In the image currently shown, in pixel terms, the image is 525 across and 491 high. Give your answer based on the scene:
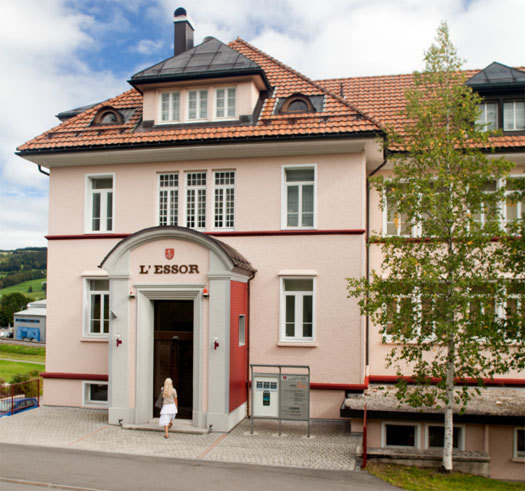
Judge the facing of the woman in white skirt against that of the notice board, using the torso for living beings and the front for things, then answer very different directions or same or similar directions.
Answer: very different directions

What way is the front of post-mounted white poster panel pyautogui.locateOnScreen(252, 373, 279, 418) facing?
toward the camera

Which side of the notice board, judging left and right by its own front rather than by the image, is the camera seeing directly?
front

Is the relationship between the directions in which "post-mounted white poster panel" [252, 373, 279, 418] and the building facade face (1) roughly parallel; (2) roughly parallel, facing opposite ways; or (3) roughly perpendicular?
roughly parallel

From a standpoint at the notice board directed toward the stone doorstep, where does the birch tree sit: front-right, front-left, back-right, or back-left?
back-left

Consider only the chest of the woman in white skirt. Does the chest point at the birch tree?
no

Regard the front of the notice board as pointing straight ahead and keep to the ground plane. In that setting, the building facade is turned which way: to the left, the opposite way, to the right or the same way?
the same way

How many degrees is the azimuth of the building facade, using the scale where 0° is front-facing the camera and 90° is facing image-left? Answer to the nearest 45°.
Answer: approximately 0°

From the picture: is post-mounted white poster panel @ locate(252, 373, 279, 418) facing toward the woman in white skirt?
no

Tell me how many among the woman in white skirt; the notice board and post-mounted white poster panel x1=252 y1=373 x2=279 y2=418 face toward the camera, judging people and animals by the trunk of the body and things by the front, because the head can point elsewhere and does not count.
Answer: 2

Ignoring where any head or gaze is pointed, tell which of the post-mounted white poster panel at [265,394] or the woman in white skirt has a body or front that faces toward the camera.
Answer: the post-mounted white poster panel

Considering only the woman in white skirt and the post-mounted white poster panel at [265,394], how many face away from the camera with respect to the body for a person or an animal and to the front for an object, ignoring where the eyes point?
1

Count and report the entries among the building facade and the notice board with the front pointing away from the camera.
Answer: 0

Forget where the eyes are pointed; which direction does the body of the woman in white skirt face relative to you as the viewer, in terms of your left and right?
facing away from the viewer

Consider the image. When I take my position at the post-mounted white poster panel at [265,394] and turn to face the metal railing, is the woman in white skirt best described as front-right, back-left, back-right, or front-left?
front-left

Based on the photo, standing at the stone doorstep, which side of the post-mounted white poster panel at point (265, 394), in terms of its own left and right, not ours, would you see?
right
